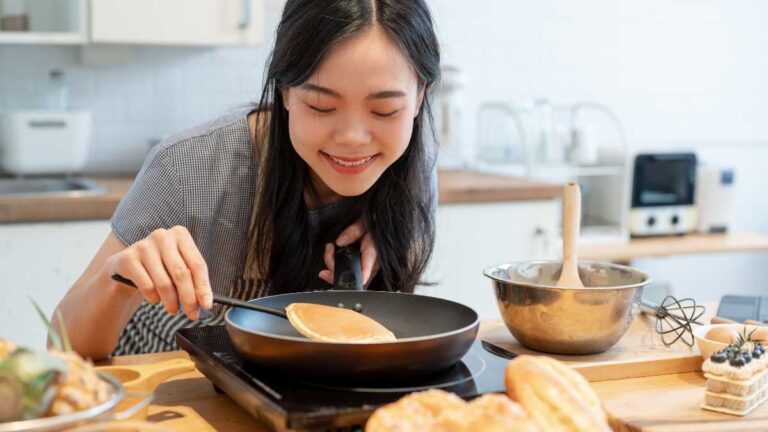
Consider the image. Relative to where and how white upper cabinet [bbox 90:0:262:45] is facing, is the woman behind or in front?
in front

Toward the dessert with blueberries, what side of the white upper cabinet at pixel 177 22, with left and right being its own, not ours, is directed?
front

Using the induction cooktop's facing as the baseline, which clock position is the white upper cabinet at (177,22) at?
The white upper cabinet is roughly at 4 o'clock from the induction cooktop.

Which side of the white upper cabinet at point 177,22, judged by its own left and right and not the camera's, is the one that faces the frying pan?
front

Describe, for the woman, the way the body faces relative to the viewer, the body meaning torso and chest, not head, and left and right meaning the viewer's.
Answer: facing the viewer

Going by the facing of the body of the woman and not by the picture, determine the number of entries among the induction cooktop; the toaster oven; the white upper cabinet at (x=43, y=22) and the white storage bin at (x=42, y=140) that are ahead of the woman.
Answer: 1
